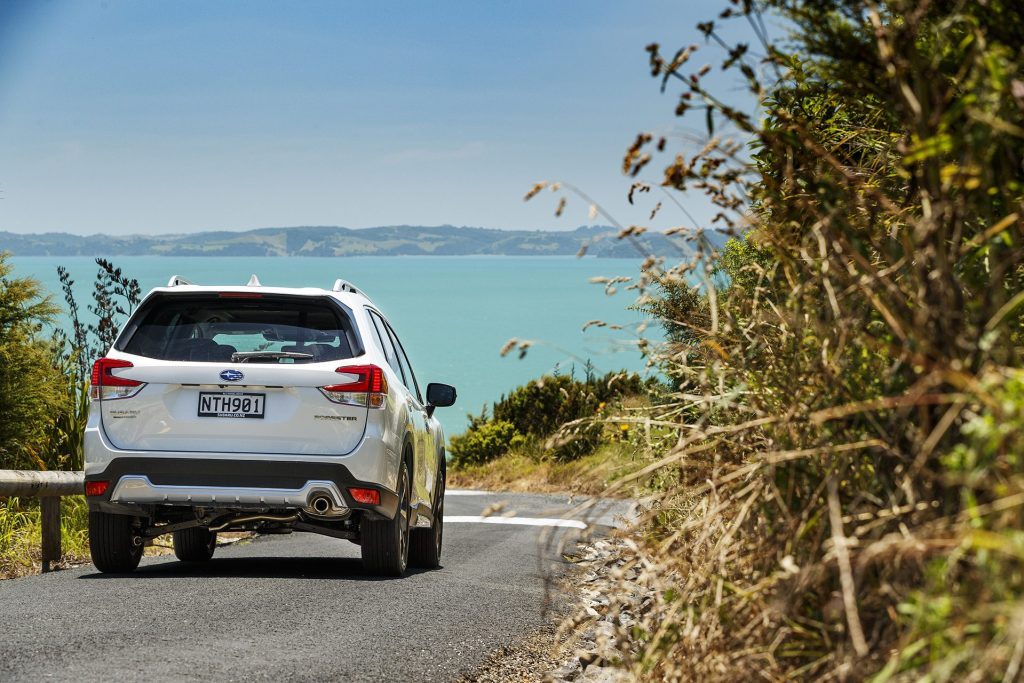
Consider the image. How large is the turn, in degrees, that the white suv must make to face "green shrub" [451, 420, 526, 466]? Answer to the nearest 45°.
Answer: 0° — it already faces it

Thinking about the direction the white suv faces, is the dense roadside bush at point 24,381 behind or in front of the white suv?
in front

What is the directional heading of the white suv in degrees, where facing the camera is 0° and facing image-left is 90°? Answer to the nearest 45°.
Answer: approximately 180°

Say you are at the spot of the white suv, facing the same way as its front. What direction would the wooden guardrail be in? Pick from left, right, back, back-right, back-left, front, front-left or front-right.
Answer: back-left

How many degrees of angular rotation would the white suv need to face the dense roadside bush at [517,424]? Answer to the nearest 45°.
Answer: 0° — it already faces it

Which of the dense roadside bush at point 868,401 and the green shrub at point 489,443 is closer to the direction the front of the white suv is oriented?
the green shrub

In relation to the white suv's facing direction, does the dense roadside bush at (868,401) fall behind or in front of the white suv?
behind

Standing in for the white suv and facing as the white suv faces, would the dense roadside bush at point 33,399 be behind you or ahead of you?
ahead
